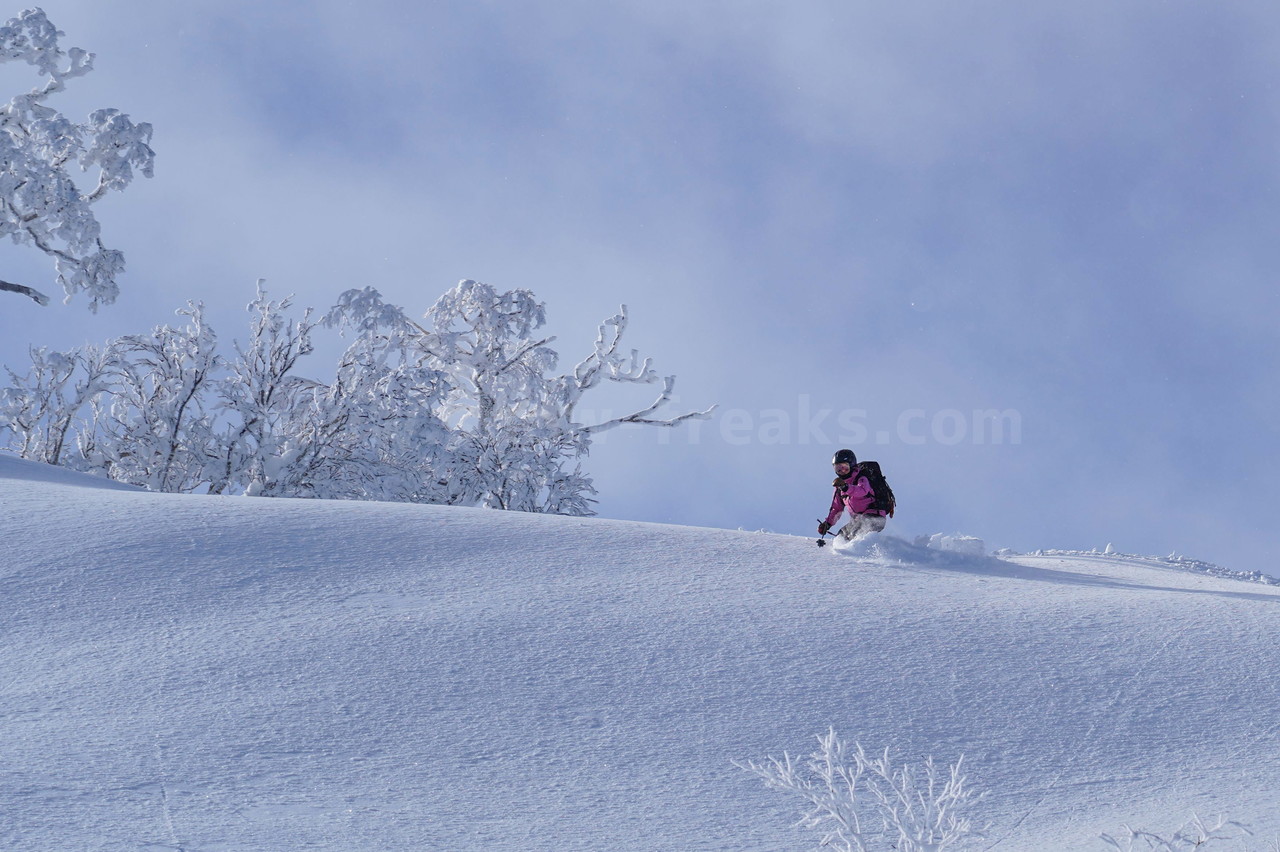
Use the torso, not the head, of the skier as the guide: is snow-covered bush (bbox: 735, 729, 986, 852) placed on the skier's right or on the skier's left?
on the skier's left

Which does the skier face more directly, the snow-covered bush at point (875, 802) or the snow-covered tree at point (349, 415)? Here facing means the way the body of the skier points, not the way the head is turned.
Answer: the snow-covered bush

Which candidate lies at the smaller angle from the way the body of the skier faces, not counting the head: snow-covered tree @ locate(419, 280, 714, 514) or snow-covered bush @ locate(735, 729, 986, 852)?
the snow-covered bush

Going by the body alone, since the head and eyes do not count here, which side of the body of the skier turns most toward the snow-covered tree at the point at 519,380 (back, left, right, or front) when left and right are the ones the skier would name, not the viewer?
right

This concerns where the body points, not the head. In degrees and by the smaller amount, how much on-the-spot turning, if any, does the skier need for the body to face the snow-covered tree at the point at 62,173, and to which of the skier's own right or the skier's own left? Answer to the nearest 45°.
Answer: approximately 45° to the skier's own right

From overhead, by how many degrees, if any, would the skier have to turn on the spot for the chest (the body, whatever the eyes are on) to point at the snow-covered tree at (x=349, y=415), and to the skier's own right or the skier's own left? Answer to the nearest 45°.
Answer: approximately 90° to the skier's own right

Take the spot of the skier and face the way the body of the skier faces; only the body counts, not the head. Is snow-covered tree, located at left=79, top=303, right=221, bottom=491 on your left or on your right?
on your right

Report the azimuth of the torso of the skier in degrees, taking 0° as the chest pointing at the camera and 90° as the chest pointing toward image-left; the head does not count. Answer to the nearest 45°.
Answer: approximately 45°
